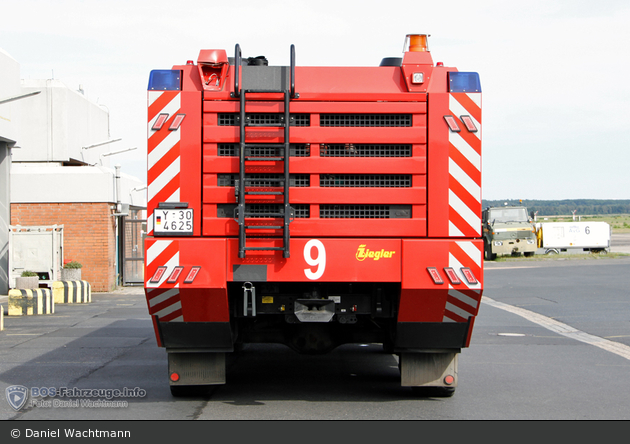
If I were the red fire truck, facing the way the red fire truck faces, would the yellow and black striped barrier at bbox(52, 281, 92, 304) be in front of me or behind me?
in front

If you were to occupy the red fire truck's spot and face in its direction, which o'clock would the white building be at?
The white building is roughly at 11 o'clock from the red fire truck.

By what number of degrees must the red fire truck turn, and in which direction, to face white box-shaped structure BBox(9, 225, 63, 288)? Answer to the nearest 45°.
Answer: approximately 45° to its left

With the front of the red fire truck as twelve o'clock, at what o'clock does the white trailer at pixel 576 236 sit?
The white trailer is roughly at 1 o'clock from the red fire truck.

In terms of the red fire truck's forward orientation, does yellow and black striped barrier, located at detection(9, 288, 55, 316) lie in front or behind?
in front

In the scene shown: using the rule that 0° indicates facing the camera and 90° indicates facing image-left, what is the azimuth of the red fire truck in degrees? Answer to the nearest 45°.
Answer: approximately 180°
